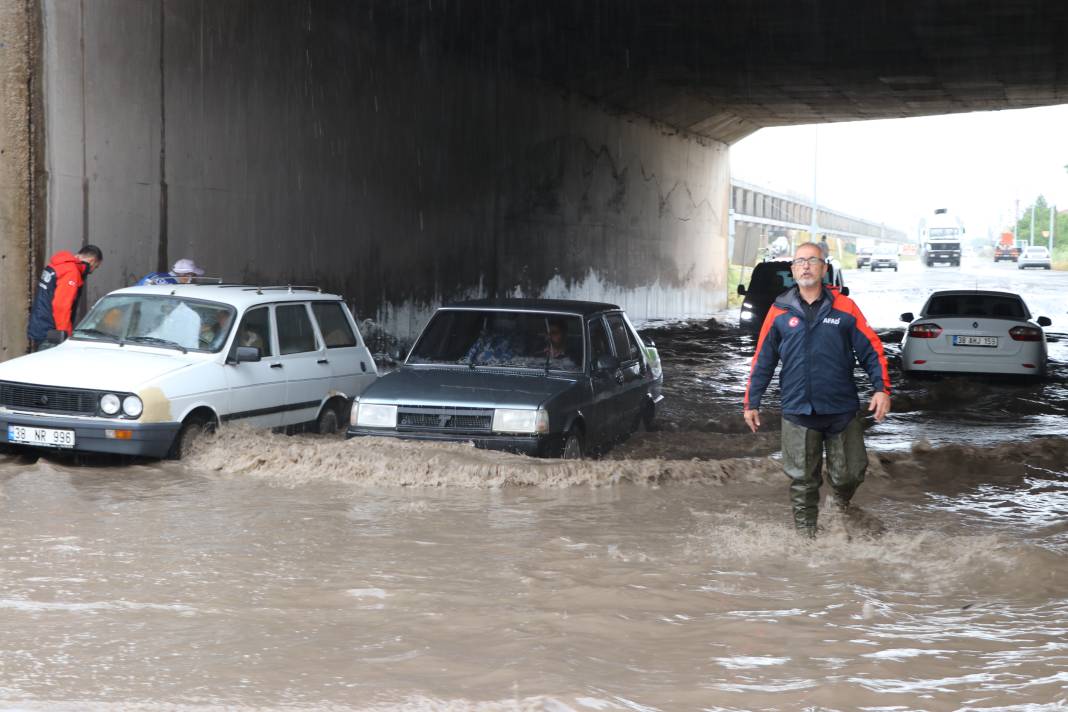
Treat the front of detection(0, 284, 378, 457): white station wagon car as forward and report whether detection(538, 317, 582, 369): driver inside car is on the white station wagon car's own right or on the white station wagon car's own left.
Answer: on the white station wagon car's own left

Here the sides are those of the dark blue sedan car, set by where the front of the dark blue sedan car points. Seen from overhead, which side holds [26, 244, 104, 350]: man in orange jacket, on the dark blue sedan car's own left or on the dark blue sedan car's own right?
on the dark blue sedan car's own right

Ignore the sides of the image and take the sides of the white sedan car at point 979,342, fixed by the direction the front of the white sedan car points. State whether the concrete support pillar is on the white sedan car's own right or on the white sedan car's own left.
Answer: on the white sedan car's own left

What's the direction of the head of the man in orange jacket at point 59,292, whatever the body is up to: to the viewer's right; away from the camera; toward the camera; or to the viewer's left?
to the viewer's right

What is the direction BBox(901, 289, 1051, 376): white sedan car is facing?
away from the camera

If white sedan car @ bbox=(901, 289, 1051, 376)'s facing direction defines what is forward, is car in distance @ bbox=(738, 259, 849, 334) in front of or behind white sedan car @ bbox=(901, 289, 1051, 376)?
in front

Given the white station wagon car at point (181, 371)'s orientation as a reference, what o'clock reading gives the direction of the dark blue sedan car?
The dark blue sedan car is roughly at 8 o'clock from the white station wagon car.

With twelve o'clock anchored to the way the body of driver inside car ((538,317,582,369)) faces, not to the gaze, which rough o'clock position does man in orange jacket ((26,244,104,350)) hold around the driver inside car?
The man in orange jacket is roughly at 2 o'clock from the driver inside car.

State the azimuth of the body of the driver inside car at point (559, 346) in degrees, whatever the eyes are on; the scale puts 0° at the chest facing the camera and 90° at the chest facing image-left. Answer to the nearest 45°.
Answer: approximately 45°

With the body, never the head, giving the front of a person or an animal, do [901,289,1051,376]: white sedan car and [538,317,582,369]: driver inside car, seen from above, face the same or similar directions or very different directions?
very different directions

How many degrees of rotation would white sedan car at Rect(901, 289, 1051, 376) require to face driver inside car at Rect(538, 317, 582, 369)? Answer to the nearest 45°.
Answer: approximately 180°
